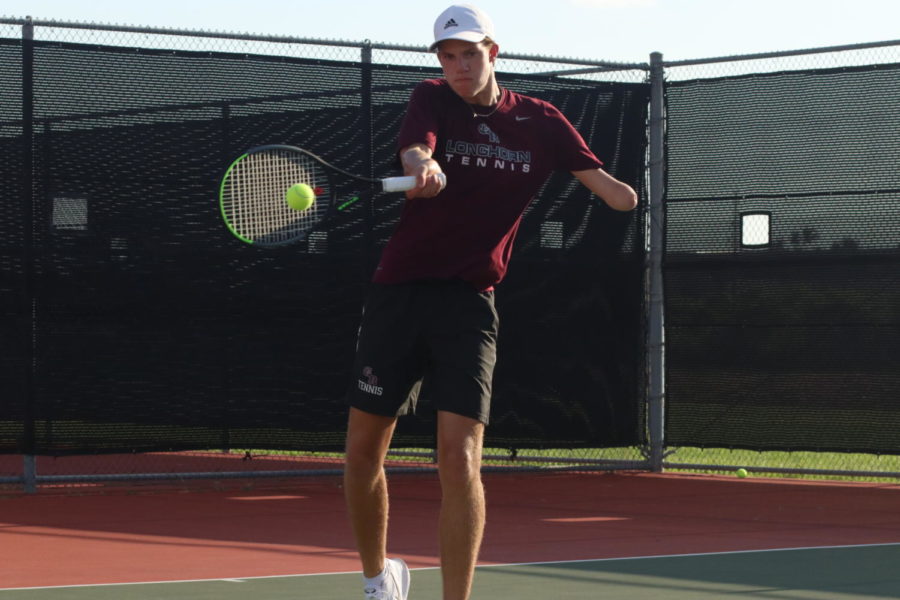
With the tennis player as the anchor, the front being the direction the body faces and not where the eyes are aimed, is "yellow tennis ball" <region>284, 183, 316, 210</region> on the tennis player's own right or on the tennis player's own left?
on the tennis player's own right

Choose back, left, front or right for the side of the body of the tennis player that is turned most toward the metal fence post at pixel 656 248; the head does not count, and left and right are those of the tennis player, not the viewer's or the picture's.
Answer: back

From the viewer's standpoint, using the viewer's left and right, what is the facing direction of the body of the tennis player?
facing the viewer

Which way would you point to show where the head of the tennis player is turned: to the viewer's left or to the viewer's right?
to the viewer's left

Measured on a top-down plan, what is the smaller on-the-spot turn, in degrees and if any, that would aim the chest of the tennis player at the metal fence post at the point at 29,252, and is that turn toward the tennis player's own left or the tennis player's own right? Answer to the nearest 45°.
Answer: approximately 135° to the tennis player's own right
